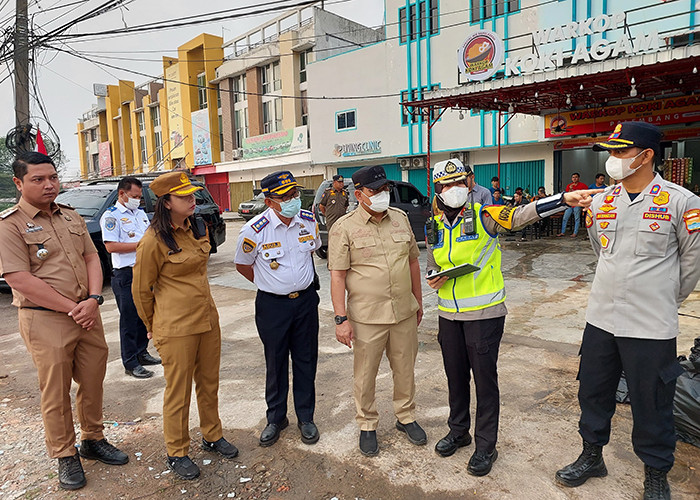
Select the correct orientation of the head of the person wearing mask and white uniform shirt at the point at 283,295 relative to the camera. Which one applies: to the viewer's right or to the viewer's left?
to the viewer's right

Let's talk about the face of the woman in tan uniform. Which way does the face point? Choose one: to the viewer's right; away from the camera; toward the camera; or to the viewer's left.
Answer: to the viewer's right

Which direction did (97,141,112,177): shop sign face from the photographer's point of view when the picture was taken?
facing the viewer and to the left of the viewer

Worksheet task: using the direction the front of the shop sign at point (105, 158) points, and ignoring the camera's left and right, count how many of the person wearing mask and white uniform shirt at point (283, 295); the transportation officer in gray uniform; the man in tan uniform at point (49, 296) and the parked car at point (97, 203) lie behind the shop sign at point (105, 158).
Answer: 0

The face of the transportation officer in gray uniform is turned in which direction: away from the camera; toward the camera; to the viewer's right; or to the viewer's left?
to the viewer's left

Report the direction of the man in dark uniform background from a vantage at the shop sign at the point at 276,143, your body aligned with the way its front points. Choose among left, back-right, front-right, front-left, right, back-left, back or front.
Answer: front-left

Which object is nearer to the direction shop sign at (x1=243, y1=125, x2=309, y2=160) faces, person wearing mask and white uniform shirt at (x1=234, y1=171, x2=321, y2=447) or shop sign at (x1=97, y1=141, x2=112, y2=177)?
the person wearing mask and white uniform shirt

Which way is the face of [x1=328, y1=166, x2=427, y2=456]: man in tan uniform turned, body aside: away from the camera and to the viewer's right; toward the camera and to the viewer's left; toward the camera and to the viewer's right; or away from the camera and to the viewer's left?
toward the camera and to the viewer's right

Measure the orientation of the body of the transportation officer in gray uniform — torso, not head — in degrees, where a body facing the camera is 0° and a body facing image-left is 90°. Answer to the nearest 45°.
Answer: approximately 45°

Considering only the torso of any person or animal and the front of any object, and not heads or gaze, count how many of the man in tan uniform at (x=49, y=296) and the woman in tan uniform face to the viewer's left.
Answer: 0

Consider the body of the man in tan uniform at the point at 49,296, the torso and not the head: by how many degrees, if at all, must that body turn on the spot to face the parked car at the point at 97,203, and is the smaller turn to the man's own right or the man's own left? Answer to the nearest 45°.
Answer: approximately 135° to the man's own left

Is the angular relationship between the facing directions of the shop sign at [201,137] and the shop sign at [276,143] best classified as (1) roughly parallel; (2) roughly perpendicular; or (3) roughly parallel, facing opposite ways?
roughly parallel

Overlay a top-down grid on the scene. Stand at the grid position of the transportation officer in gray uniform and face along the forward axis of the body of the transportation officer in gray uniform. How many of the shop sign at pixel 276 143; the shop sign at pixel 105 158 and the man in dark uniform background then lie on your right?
3
